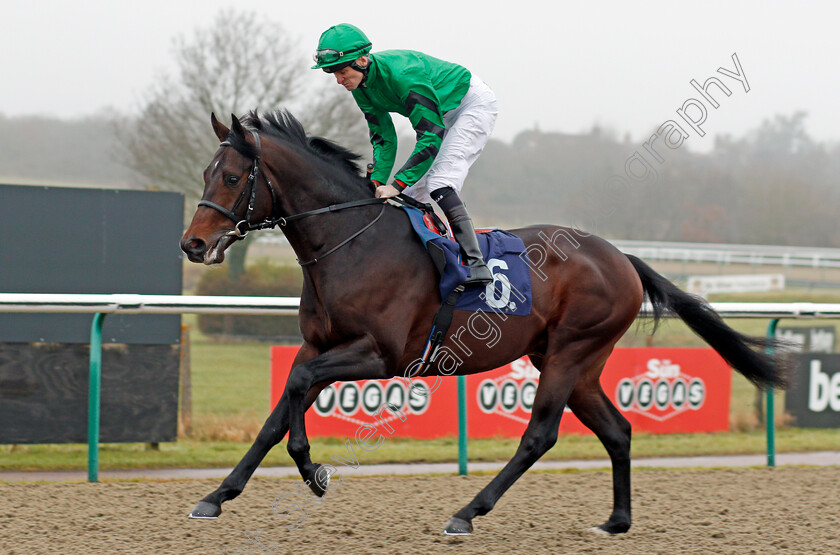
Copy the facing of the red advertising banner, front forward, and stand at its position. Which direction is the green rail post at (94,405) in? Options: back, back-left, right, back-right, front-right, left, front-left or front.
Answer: front-right

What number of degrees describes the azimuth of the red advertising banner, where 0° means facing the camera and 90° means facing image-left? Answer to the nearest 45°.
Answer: approximately 0°

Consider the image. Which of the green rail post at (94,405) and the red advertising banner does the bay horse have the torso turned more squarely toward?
the green rail post

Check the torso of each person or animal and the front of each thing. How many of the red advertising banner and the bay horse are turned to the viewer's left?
1

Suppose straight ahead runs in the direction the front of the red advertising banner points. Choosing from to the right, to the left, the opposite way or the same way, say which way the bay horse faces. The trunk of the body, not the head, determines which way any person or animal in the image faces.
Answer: to the right

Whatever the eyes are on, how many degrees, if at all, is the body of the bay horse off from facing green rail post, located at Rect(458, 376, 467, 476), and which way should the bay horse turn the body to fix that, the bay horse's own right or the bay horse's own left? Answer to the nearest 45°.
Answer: approximately 90° to the bay horse's own right

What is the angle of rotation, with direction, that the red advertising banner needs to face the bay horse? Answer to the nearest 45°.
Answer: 0° — it already faces it

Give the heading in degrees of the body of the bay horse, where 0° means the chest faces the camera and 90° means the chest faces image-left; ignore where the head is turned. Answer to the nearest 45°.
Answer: approximately 90°

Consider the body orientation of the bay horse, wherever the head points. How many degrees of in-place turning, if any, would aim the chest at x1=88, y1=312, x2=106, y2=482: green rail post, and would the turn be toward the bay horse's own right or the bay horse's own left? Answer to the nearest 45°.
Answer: approximately 45° to the bay horse's own right
